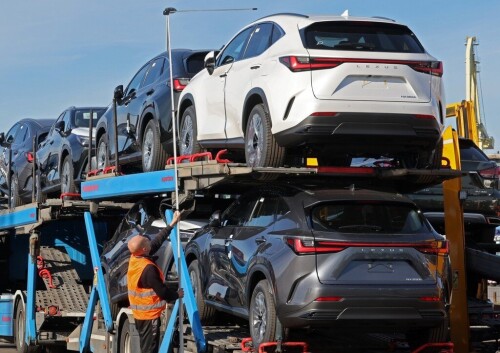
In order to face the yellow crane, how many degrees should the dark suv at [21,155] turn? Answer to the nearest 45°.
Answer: approximately 135° to its right

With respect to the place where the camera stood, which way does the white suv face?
facing away from the viewer and to the left of the viewer

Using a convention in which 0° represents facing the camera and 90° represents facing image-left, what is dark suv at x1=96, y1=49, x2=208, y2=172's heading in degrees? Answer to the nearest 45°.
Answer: approximately 135°

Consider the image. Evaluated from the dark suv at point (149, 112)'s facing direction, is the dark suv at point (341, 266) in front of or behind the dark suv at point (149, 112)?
behind

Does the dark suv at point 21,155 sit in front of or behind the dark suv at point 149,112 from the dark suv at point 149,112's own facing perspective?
in front

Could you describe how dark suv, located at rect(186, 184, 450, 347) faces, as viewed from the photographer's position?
facing away from the viewer and to the left of the viewer
